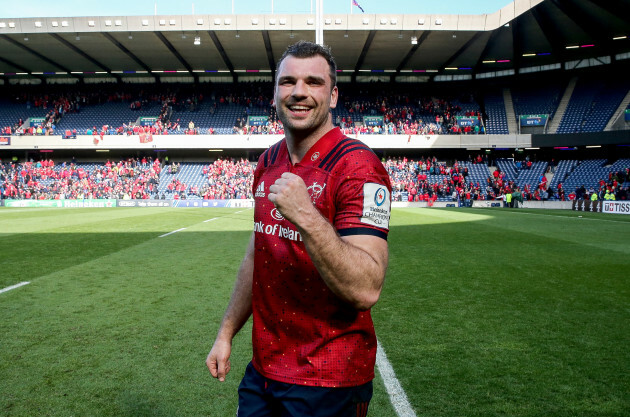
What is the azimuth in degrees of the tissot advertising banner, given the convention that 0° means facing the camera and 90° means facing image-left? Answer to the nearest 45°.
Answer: approximately 0°

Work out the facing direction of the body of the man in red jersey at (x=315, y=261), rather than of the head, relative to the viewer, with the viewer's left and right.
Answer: facing the viewer and to the left of the viewer

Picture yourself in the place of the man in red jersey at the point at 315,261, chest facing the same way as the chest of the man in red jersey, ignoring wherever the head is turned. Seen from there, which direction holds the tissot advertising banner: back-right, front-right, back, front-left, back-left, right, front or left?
back

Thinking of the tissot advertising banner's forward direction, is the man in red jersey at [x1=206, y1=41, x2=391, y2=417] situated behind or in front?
in front

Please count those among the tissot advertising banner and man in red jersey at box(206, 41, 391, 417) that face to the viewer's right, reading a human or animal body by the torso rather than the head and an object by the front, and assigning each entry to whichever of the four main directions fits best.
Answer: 0

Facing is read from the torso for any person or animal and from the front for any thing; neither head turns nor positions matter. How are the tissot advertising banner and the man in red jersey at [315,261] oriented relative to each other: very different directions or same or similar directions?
same or similar directions

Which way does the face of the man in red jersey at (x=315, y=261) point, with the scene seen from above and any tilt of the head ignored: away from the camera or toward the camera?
toward the camera
